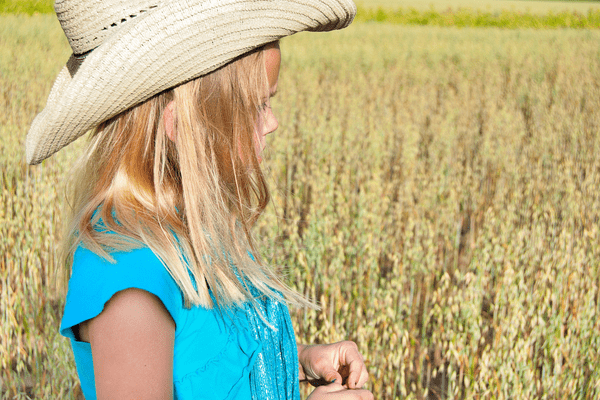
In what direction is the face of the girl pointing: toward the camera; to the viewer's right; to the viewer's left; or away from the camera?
to the viewer's right

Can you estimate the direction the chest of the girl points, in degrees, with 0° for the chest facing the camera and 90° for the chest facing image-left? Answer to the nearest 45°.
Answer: approximately 270°
